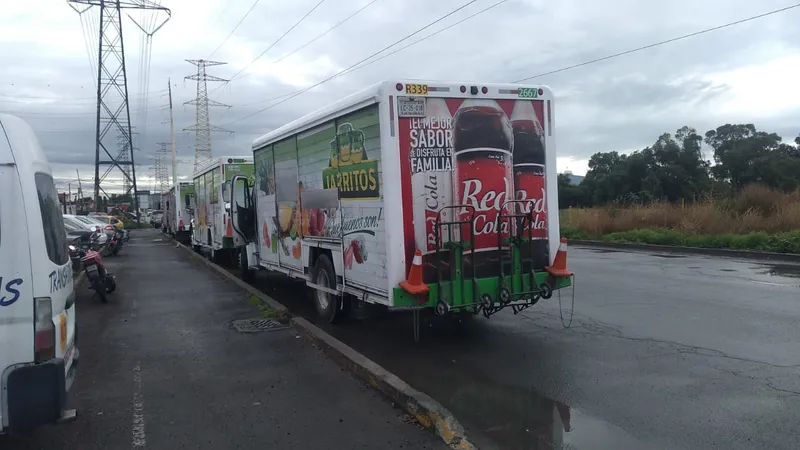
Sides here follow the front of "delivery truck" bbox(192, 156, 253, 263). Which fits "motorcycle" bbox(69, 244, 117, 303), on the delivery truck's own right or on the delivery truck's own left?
on the delivery truck's own left

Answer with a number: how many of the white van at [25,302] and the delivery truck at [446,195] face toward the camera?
0

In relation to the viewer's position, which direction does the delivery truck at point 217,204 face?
facing away from the viewer and to the left of the viewer

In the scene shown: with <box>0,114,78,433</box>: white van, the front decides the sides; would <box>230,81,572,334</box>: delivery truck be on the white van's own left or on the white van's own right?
on the white van's own right

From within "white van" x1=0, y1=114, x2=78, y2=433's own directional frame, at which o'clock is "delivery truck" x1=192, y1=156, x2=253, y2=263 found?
The delivery truck is roughly at 2 o'clock from the white van.

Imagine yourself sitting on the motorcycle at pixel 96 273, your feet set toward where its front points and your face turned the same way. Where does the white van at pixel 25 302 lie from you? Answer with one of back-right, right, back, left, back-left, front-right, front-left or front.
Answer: back-left

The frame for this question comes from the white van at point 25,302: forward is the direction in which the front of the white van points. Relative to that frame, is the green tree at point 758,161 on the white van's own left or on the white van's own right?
on the white van's own right

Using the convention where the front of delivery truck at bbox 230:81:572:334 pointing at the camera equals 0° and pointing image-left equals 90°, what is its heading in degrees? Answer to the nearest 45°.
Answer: approximately 135°

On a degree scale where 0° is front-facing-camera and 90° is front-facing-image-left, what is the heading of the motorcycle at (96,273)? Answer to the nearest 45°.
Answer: approximately 135°

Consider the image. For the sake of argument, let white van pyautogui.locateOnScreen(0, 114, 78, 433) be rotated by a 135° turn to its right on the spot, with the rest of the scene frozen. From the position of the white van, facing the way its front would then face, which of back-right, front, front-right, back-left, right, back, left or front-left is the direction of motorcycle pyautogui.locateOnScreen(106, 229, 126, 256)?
left

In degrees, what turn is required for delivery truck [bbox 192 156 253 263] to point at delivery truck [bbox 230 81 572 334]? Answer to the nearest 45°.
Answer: approximately 135° to its left

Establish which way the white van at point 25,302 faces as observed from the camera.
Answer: facing away from the viewer and to the left of the viewer
